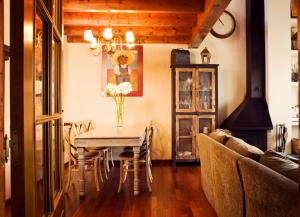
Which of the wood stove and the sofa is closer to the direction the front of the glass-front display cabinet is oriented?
the sofa

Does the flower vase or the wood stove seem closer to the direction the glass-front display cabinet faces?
the flower vase

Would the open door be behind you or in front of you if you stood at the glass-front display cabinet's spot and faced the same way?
in front

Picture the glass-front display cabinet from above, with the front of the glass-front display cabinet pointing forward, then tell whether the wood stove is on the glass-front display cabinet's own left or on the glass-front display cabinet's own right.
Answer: on the glass-front display cabinet's own left

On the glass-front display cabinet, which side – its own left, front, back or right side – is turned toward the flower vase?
right

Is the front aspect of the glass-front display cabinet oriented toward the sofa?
yes

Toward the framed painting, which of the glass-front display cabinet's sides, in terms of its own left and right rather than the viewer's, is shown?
right

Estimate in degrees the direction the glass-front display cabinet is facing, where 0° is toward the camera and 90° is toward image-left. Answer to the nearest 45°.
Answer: approximately 0°

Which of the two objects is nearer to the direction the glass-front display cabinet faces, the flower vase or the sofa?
the sofa
